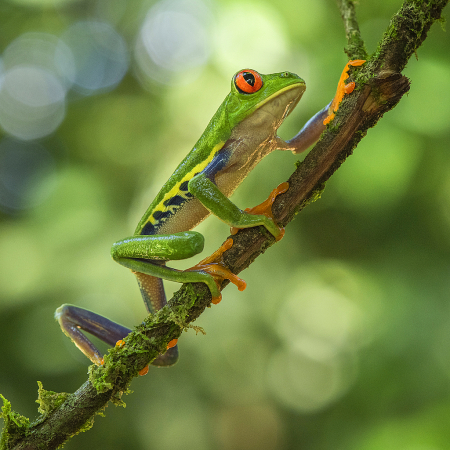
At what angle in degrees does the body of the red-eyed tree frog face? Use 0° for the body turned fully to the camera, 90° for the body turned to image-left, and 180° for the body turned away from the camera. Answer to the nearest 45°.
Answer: approximately 270°
